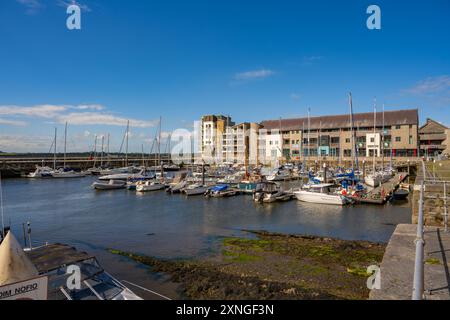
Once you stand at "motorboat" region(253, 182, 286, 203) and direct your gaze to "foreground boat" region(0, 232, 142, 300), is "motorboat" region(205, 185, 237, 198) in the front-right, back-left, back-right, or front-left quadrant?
back-right

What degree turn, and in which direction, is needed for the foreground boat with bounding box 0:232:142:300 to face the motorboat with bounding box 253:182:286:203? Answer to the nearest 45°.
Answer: approximately 90° to its left

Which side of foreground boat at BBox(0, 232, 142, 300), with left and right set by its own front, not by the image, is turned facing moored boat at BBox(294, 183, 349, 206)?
left

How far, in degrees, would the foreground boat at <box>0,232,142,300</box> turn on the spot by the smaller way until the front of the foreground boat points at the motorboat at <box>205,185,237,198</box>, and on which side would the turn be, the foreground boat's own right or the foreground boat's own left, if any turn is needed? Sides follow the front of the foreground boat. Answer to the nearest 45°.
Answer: approximately 90° to the foreground boat's own left

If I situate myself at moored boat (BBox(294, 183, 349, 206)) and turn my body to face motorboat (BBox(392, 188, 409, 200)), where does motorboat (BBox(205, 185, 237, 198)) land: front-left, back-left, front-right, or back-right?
back-left

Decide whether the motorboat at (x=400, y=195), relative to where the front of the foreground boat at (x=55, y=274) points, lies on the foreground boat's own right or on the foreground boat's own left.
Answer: on the foreground boat's own left

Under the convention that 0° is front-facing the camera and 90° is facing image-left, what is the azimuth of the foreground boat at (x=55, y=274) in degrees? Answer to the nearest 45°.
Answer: approximately 315°
